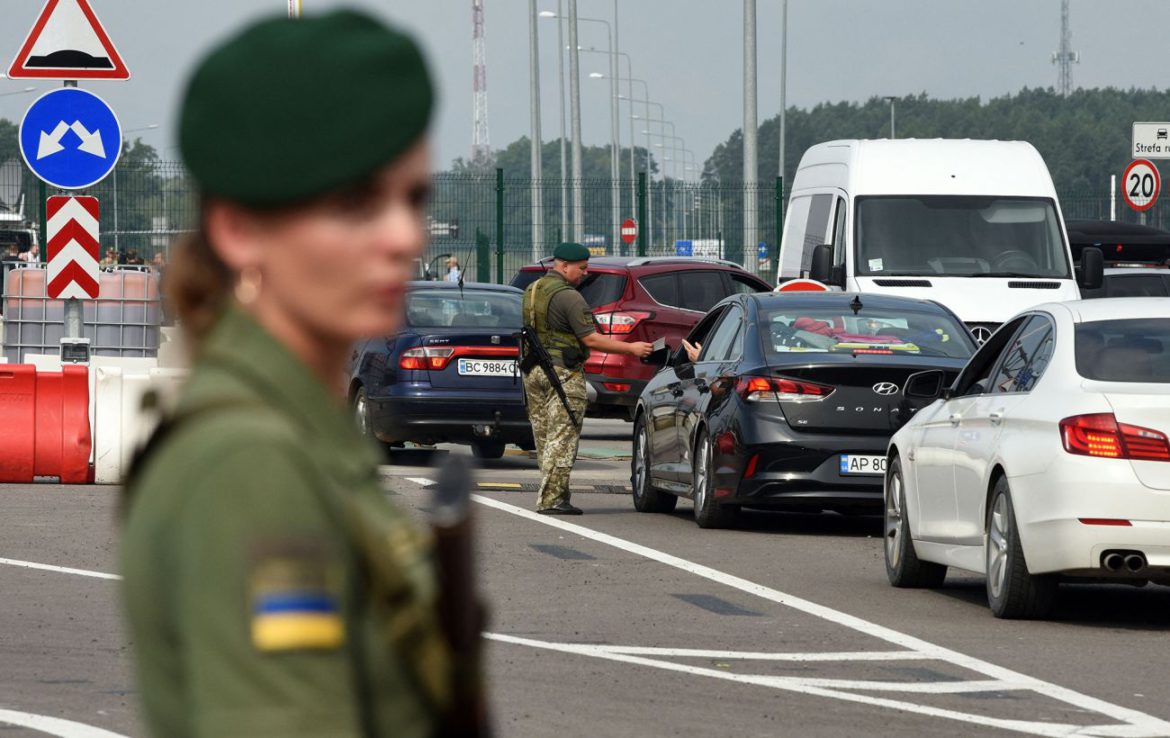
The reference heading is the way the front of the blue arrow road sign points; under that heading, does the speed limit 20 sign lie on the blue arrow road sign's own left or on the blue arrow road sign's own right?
on the blue arrow road sign's own left

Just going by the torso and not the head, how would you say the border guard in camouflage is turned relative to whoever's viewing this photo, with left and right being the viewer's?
facing to the right of the viewer

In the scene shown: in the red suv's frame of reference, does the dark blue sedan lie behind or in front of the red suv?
behind

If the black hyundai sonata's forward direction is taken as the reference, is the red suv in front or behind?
in front

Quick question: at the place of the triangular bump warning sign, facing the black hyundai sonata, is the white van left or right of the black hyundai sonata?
left

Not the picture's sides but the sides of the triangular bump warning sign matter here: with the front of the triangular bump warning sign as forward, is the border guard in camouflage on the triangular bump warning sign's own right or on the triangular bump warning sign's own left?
on the triangular bump warning sign's own left

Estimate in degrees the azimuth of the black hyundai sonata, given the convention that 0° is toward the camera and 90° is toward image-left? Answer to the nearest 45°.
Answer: approximately 135°

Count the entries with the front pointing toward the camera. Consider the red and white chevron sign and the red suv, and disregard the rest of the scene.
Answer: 1

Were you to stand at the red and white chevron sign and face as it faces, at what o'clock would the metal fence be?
The metal fence is roughly at 7 o'clock from the red and white chevron sign.

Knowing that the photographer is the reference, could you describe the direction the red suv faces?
facing away from the viewer and to the right of the viewer

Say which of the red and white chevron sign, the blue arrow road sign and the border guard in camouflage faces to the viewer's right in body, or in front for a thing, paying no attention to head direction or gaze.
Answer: the border guard in camouflage

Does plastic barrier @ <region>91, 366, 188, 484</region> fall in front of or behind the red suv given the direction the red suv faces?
behind

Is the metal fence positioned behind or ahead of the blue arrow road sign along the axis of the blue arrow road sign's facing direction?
behind
